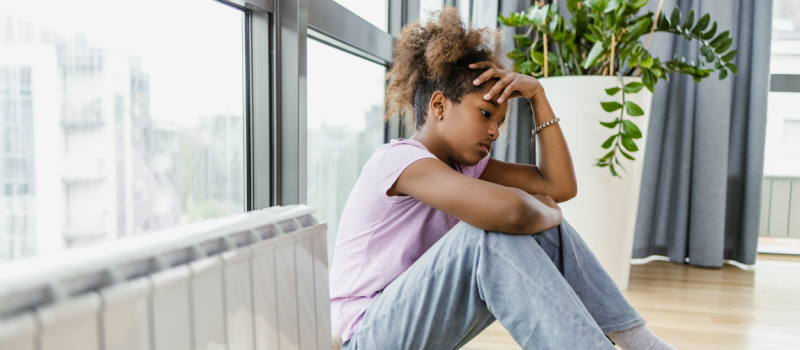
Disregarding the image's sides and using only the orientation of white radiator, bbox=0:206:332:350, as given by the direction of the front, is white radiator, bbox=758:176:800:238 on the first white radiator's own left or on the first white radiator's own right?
on the first white radiator's own left

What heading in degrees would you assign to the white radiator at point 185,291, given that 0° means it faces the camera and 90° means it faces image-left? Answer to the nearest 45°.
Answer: approximately 315°

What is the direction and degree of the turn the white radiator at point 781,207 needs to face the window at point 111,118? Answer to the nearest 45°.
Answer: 0° — it already faces it

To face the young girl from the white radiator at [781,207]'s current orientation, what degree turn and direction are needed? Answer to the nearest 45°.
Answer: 0° — it already faces them

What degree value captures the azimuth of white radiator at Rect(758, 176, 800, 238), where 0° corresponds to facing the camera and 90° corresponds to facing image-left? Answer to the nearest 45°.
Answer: approximately 0°
